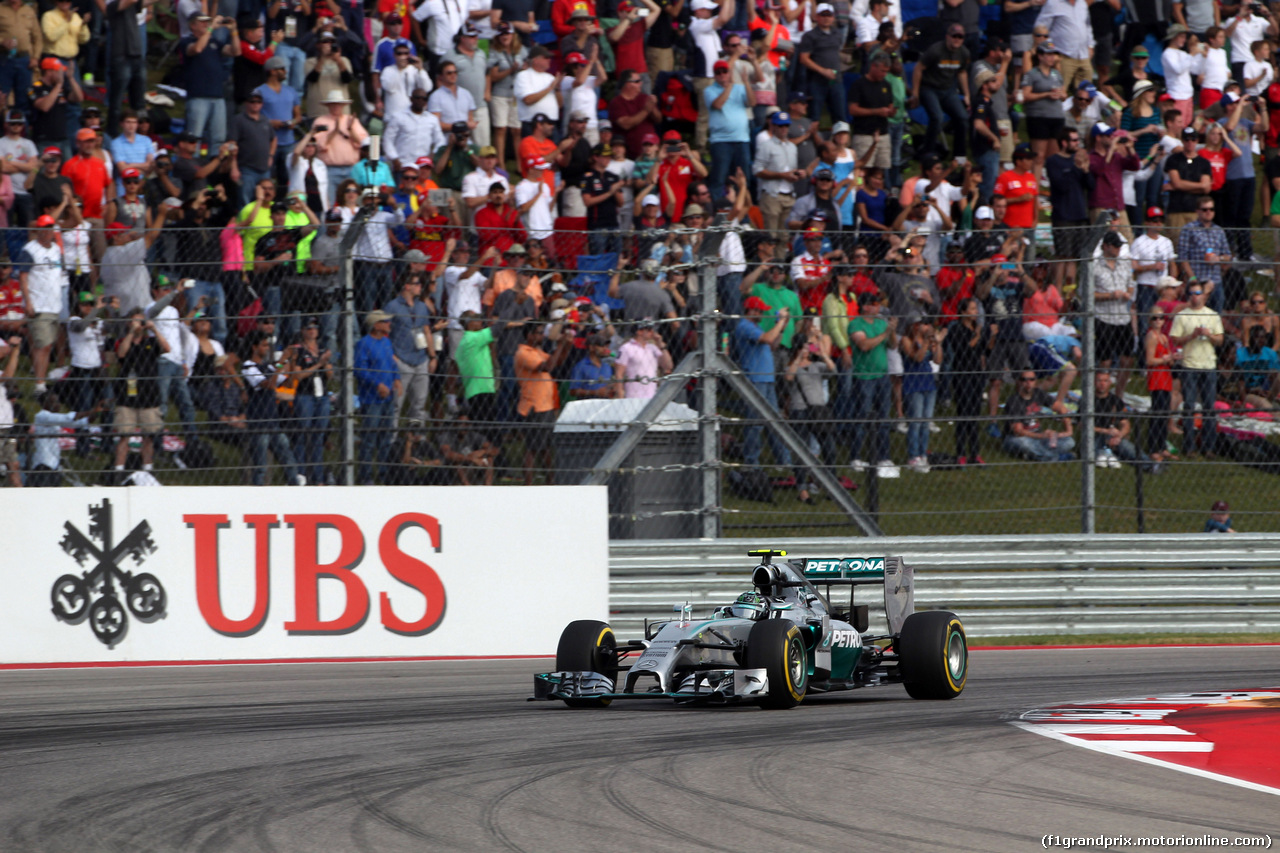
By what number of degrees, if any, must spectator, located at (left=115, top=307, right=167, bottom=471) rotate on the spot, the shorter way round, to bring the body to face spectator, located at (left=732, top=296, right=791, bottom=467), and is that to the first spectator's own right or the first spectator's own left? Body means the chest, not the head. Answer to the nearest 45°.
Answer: approximately 90° to the first spectator's own left

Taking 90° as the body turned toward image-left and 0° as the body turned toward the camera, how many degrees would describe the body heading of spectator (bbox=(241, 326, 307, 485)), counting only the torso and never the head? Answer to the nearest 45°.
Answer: approximately 315°

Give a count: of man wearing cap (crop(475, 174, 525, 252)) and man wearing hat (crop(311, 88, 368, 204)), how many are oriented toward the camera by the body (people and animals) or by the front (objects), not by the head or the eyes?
2

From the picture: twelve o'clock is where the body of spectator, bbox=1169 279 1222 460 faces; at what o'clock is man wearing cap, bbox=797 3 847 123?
The man wearing cap is roughly at 5 o'clock from the spectator.

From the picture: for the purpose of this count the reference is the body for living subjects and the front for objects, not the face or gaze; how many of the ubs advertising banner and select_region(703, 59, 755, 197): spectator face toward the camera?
2

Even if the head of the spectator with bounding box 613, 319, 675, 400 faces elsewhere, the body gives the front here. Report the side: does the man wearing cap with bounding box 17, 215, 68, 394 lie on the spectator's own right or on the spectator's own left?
on the spectator's own right
